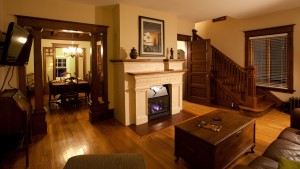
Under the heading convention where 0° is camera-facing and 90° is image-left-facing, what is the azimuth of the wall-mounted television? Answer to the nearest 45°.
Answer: approximately 315°

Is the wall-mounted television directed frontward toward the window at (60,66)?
no

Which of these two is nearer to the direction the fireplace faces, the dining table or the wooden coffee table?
the wooden coffee table

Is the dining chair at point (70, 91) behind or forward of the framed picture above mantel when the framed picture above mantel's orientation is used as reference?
behind

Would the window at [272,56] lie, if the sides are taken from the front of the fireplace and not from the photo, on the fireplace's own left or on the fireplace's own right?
on the fireplace's own left

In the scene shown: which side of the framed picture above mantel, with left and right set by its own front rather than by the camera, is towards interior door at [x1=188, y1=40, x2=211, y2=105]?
left

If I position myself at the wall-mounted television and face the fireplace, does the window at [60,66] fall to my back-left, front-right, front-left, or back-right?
front-left

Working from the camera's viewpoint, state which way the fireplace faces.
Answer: facing the viewer and to the right of the viewer

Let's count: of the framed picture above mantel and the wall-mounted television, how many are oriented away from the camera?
0
